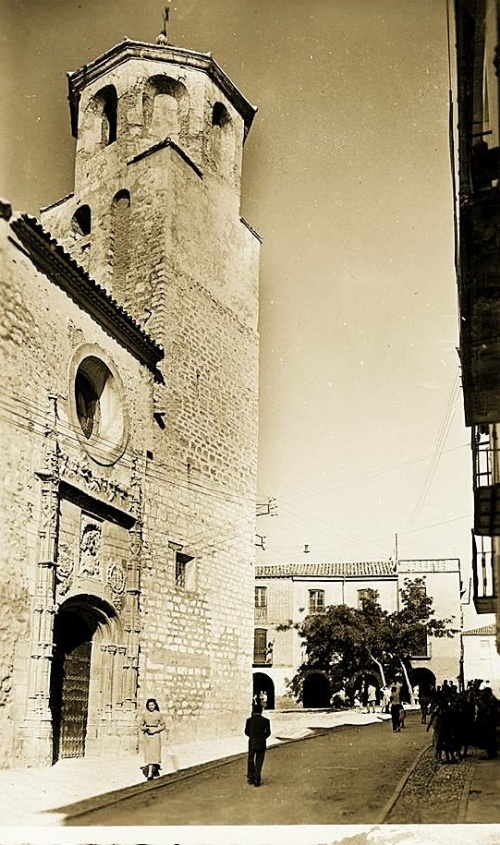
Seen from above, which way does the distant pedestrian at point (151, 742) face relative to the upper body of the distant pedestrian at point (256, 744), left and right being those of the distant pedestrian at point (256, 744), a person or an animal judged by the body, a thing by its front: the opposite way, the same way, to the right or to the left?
the opposite way

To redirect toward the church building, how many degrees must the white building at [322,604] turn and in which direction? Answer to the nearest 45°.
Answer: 0° — it already faces it

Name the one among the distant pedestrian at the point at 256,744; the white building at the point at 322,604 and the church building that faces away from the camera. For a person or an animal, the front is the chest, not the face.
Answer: the distant pedestrian

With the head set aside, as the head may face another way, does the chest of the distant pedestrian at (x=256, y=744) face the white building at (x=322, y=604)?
yes

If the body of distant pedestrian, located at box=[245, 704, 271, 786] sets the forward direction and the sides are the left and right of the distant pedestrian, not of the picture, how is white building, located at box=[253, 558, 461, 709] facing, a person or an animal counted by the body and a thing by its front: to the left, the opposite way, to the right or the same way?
the opposite way

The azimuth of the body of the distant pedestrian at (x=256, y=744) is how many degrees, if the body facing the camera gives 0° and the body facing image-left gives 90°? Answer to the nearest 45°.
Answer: approximately 180°

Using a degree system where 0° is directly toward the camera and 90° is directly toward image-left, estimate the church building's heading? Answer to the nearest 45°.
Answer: approximately 315°

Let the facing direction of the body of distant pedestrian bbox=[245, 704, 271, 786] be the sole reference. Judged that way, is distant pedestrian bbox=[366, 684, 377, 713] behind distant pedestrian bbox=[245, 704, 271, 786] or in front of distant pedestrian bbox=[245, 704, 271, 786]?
in front
